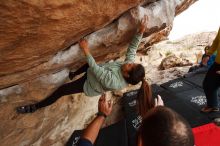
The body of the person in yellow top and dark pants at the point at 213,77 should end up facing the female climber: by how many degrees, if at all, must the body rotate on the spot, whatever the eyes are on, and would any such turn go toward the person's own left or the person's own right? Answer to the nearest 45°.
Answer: approximately 45° to the person's own left

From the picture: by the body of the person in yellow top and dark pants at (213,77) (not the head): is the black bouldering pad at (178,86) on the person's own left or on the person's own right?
on the person's own right

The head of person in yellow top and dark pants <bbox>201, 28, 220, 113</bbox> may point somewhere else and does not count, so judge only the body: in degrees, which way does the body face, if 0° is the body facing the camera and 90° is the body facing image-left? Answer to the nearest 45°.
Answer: approximately 90°

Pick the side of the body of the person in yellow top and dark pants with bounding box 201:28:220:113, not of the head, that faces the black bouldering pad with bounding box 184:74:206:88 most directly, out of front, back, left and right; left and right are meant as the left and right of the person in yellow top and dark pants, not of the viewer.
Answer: right
